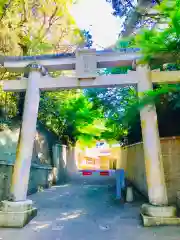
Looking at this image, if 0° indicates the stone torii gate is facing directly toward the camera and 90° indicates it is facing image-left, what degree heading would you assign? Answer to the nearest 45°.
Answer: approximately 0°
